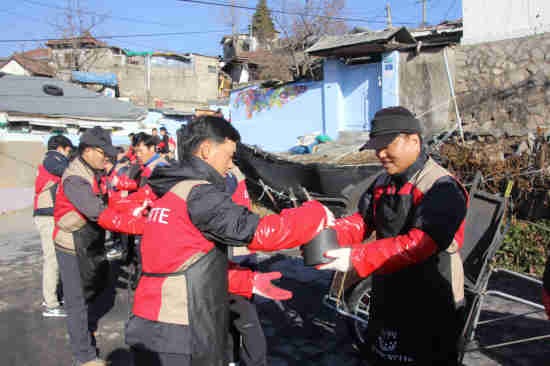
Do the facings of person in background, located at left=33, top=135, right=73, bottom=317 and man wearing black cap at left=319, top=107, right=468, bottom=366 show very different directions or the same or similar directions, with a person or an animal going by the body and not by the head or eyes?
very different directions

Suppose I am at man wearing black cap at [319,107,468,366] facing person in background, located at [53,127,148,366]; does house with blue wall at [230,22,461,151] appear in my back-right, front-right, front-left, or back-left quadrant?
front-right

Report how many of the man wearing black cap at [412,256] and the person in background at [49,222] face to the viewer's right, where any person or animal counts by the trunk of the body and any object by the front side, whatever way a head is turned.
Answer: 1

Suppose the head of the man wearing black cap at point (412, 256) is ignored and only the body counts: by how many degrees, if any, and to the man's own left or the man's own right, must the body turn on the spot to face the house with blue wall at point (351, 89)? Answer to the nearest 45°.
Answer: approximately 135° to the man's own right

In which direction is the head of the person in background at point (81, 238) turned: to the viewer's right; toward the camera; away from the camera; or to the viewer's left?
to the viewer's right

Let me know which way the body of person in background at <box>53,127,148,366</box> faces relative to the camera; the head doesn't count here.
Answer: to the viewer's right

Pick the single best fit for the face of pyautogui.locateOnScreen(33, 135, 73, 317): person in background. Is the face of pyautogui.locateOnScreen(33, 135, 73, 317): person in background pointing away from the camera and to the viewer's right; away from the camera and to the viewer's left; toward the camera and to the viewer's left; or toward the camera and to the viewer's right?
away from the camera and to the viewer's right

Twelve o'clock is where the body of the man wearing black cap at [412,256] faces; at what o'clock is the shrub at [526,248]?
The shrub is roughly at 5 o'clock from the man wearing black cap.

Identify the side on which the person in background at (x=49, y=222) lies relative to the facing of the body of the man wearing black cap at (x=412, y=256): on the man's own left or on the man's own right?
on the man's own right

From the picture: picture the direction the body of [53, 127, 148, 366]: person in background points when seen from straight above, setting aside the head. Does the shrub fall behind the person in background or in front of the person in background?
in front

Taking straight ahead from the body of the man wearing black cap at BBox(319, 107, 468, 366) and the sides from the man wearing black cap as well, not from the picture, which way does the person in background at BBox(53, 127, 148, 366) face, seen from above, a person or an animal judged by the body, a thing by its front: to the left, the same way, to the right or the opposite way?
the opposite way

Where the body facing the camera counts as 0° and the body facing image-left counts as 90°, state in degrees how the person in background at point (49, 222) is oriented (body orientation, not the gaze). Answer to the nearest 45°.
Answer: approximately 270°

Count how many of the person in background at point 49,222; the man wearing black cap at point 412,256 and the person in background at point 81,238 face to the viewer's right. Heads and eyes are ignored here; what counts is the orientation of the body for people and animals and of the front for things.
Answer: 2

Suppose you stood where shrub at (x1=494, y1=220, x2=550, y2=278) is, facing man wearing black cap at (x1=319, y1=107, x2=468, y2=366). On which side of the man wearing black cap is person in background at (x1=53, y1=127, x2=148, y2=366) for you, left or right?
right
